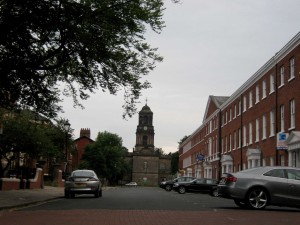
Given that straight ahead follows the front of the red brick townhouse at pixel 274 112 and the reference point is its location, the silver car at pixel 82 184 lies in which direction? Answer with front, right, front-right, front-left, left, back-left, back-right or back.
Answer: front

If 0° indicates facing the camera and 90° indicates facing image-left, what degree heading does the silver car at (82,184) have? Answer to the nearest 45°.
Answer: approximately 180°

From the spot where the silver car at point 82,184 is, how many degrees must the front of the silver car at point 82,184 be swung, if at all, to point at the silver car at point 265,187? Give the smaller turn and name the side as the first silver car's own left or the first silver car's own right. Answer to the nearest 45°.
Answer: approximately 135° to the first silver car's own right

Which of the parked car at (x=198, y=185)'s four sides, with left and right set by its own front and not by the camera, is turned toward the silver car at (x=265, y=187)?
left

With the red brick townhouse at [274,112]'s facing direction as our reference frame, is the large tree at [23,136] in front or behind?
in front

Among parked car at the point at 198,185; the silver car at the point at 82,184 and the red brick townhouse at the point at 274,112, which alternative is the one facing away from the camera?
the silver car

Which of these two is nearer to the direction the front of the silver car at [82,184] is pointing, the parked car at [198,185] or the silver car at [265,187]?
the parked car

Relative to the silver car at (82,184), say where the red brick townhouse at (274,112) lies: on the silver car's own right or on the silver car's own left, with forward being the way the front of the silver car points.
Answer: on the silver car's own right

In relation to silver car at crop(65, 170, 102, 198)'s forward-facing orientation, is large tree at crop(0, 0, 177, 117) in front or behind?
behind
